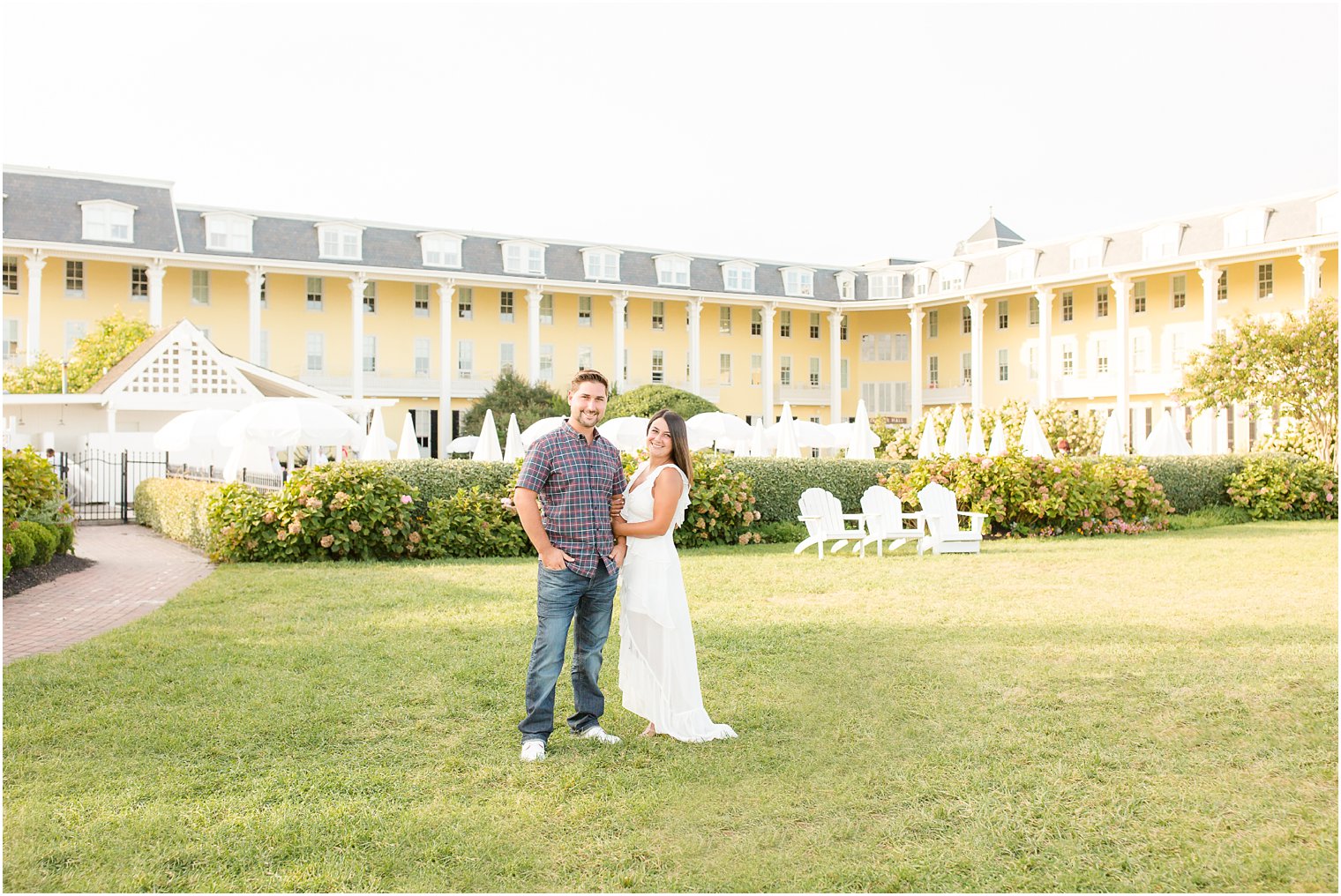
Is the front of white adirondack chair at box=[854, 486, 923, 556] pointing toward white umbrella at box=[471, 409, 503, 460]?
no

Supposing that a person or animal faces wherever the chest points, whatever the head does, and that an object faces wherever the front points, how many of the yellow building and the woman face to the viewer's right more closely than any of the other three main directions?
0

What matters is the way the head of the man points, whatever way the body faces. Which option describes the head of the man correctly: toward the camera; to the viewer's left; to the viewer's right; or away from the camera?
toward the camera

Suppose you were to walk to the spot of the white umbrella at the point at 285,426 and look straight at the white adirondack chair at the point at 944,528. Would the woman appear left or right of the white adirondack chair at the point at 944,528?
right

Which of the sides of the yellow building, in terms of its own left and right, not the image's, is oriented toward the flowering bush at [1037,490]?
front

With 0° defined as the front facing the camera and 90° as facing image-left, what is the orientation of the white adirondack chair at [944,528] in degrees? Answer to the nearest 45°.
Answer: approximately 315°

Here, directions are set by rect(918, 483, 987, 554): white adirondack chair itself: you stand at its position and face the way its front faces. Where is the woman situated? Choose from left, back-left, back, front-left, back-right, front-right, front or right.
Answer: front-right

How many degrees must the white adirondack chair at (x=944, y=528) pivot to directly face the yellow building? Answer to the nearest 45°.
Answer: approximately 180°

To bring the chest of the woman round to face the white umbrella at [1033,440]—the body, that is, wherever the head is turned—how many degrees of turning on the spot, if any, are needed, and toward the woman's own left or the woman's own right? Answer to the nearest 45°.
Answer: approximately 180°

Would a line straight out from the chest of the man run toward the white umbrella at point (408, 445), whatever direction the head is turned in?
no

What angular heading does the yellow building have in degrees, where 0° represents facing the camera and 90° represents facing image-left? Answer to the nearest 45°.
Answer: approximately 0°

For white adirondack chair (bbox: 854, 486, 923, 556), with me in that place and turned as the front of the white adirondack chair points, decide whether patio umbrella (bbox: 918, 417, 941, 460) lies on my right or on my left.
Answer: on my left
